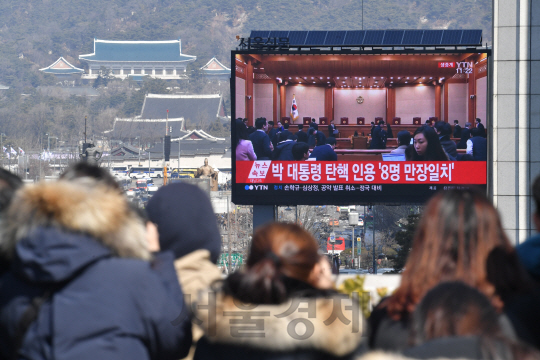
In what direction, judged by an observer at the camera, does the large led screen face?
facing the viewer

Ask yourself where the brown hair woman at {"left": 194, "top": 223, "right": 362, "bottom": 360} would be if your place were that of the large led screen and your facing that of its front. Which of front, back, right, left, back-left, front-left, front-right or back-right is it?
front
